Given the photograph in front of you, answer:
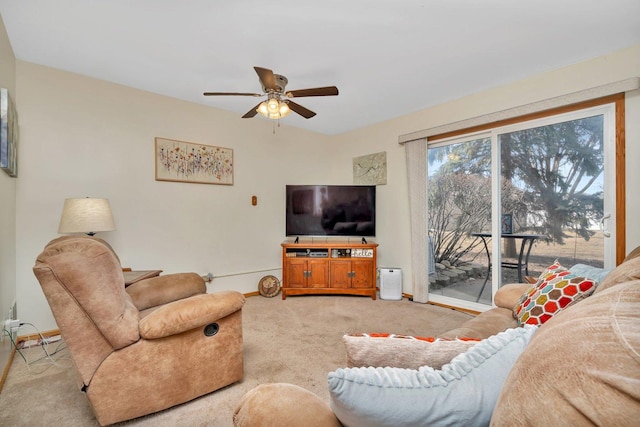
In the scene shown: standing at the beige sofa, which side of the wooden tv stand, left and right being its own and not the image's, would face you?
front

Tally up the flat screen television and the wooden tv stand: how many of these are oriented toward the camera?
2

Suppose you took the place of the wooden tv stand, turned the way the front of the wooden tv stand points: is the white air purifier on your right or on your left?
on your left

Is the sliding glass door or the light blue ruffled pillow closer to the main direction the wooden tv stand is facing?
the light blue ruffled pillow

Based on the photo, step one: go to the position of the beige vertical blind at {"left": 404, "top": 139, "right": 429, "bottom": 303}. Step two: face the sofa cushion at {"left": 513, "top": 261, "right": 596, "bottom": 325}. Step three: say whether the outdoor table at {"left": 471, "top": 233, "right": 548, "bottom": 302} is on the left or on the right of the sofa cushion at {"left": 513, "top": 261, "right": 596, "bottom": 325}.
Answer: left

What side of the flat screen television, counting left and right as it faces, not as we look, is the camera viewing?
front

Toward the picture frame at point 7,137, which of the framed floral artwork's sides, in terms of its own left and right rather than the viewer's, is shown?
right

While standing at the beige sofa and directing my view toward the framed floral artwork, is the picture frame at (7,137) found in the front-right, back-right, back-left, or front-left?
front-left

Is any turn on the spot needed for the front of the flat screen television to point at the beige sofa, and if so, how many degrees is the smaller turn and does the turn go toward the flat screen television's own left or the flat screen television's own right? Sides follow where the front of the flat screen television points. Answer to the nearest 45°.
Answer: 0° — it already faces it

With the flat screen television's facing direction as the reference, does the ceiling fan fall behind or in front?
in front

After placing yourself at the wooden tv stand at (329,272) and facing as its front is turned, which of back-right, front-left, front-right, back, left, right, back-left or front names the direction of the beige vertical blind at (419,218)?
left

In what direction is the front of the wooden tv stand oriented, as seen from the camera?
facing the viewer

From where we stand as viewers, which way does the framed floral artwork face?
facing the viewer and to the right of the viewer

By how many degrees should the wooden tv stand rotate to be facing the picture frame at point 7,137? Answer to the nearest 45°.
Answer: approximately 45° to its right

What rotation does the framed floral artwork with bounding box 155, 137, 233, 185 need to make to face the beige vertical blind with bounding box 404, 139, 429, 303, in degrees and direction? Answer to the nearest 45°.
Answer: approximately 45° to its left

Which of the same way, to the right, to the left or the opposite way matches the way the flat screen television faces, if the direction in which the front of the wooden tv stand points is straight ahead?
the same way
